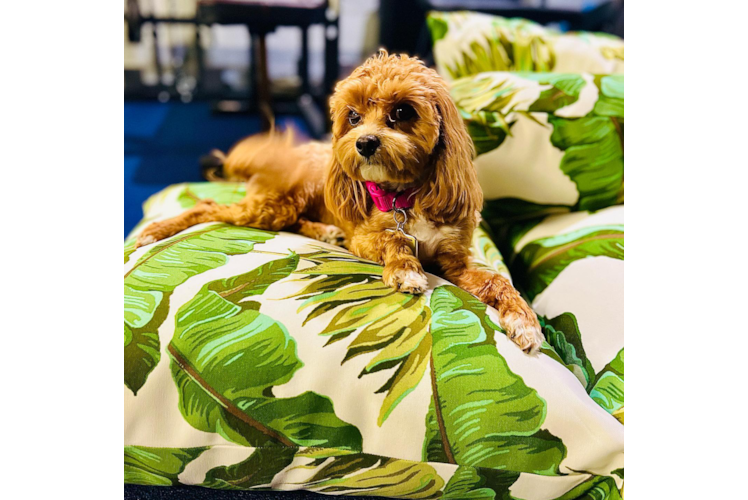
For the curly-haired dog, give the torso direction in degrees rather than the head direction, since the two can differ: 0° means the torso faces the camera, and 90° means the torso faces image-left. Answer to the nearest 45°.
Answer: approximately 315°
